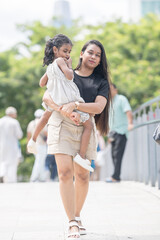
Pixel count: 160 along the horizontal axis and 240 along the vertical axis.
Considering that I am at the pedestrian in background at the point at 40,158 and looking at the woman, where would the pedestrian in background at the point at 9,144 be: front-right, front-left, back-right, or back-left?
back-right

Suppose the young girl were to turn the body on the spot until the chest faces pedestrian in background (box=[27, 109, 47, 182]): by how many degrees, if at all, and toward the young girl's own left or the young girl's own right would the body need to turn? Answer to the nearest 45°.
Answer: approximately 135° to the young girl's own left

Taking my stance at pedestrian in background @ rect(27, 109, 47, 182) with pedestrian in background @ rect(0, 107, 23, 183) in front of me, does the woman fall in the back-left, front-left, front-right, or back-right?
back-left

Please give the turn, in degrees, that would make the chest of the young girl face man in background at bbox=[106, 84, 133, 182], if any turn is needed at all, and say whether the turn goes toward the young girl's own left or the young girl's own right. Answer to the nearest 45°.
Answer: approximately 135° to the young girl's own left

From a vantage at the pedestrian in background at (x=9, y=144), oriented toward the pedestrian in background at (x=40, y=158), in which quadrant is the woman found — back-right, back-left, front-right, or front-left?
front-right

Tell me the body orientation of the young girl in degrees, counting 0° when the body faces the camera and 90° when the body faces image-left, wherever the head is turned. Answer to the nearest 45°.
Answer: approximately 315°

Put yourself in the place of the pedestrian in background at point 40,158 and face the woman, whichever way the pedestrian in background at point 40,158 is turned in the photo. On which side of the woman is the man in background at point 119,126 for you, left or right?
left

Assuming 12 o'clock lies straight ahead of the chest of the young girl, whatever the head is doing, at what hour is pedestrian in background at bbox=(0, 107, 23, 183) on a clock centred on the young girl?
The pedestrian in background is roughly at 7 o'clock from the young girl.
